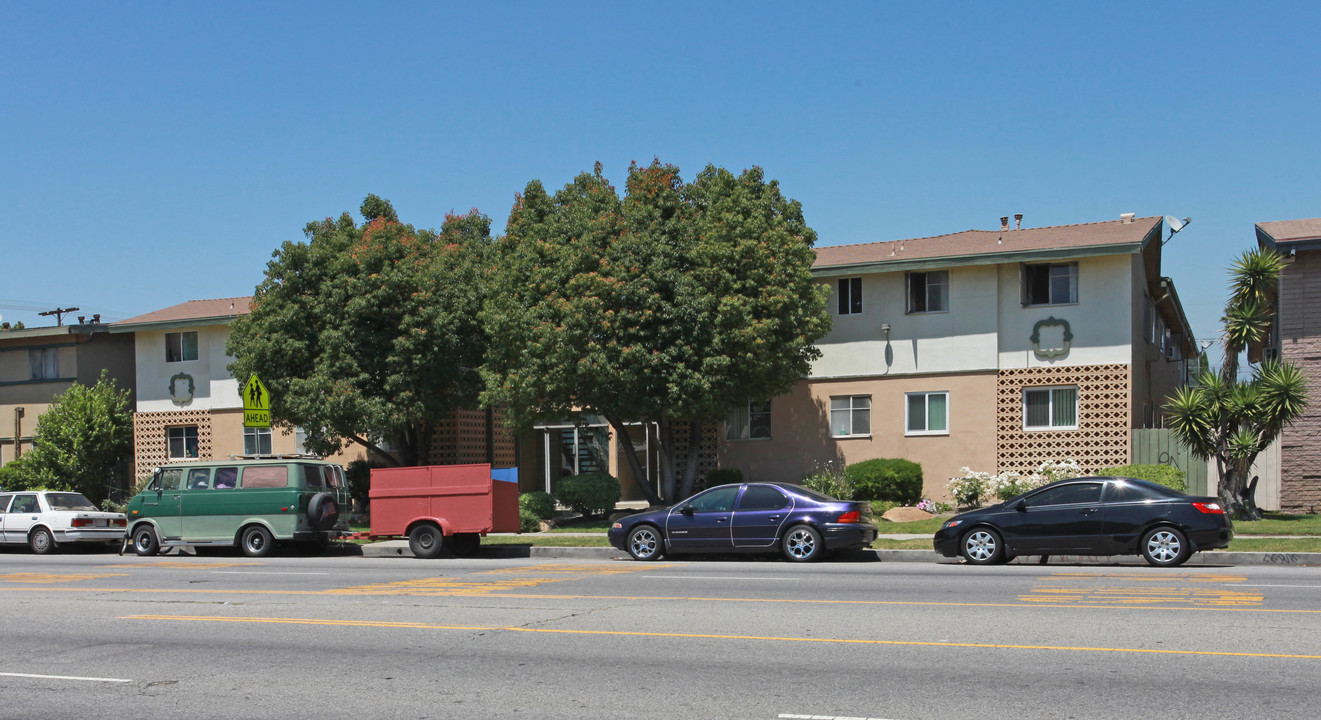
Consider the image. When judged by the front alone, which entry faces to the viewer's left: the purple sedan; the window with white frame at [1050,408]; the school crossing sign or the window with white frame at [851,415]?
the purple sedan

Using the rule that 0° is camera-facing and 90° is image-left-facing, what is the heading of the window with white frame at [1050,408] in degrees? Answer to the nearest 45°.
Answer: approximately 0°

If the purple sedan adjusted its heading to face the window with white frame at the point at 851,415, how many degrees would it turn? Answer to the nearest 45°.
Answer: approximately 90° to its right

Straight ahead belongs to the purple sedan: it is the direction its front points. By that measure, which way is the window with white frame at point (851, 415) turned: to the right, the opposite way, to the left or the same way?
to the left

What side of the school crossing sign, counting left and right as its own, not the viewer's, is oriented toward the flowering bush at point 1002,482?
left

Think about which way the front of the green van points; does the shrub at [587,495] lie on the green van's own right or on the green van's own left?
on the green van's own right

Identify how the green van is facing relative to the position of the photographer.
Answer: facing away from the viewer and to the left of the viewer

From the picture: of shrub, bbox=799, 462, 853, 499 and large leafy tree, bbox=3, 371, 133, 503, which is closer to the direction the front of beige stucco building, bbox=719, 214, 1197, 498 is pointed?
the shrub

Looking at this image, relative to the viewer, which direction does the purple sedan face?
to the viewer's left

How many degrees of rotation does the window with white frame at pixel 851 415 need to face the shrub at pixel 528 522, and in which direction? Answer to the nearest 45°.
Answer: approximately 45° to its right
